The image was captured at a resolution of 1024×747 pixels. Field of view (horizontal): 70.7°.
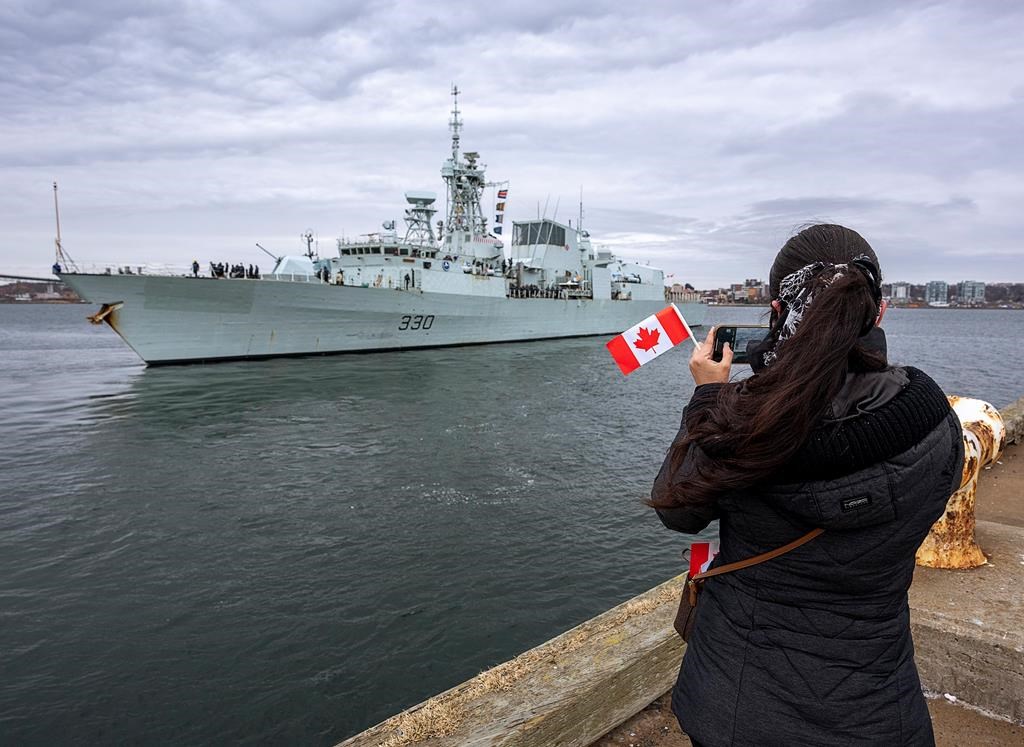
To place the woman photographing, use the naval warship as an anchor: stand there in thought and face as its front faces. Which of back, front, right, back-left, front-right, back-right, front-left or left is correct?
front-left

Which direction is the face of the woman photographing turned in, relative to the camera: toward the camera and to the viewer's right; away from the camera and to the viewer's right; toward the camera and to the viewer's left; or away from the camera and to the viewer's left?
away from the camera and to the viewer's left

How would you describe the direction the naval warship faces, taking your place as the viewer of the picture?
facing the viewer and to the left of the viewer

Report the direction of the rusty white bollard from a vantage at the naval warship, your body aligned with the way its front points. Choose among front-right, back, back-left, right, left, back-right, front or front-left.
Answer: front-left

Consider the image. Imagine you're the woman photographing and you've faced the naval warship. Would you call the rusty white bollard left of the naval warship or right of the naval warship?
right
